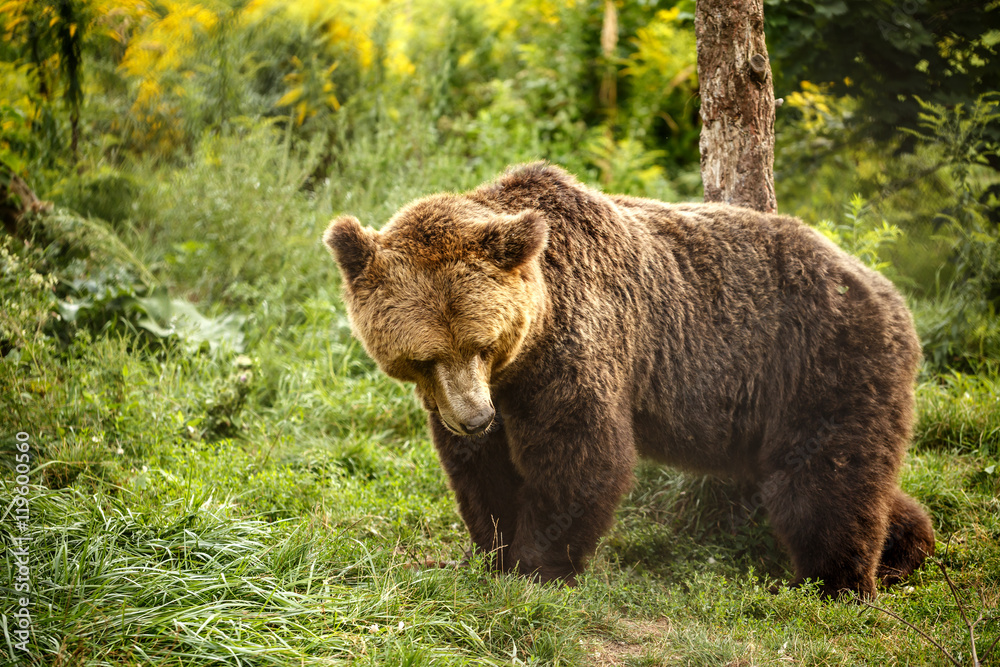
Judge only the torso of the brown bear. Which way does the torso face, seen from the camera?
to the viewer's left

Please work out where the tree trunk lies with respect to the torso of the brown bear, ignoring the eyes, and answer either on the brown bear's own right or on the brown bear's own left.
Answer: on the brown bear's own right
